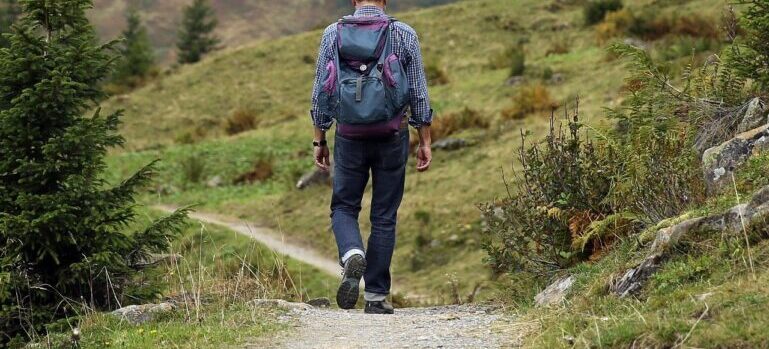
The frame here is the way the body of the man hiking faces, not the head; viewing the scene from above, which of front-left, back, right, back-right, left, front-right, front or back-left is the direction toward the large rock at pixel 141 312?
left

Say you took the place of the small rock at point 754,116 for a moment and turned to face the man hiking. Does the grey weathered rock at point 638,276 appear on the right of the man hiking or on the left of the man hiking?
left

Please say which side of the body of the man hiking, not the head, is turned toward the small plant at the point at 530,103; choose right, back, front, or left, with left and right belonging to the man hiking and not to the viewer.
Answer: front

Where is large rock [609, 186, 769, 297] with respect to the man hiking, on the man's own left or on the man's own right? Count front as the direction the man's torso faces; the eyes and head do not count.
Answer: on the man's own right

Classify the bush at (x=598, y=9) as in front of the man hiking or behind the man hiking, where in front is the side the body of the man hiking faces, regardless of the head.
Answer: in front

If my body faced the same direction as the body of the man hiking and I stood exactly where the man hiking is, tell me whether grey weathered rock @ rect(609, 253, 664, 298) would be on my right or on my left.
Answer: on my right

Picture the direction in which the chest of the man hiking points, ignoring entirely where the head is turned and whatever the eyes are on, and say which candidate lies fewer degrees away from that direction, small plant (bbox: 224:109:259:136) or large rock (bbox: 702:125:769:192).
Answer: the small plant

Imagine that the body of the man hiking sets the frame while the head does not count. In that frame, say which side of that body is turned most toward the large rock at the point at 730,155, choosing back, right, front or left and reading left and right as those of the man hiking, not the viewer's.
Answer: right

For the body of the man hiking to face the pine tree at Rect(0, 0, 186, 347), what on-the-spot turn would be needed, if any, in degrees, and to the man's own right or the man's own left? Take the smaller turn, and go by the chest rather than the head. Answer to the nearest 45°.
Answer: approximately 90° to the man's own left

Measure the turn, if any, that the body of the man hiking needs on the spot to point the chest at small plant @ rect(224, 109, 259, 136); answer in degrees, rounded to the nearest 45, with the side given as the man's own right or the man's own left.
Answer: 0° — they already face it

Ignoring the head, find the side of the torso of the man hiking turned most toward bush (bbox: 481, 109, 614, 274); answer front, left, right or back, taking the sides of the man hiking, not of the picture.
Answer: right

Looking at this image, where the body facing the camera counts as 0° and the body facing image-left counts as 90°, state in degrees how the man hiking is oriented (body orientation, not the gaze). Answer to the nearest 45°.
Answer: approximately 180°

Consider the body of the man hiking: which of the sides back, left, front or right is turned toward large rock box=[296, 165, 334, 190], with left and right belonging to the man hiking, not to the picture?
front
